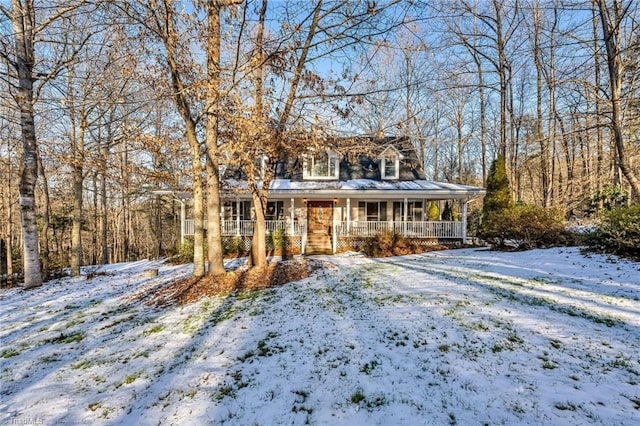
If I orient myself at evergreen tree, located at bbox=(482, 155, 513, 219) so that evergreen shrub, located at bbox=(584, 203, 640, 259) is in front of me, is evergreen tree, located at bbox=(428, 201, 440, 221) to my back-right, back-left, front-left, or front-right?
back-right

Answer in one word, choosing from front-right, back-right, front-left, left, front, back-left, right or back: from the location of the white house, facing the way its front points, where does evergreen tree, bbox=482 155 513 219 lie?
left

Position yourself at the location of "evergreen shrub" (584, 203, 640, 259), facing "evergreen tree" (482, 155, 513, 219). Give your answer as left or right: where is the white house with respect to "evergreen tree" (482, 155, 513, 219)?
left

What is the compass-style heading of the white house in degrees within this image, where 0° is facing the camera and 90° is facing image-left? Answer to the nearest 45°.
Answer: approximately 0°

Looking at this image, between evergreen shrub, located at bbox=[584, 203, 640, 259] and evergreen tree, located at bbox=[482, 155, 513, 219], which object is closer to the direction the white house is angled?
the evergreen shrub

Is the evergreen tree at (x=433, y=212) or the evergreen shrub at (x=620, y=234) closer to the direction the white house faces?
the evergreen shrub

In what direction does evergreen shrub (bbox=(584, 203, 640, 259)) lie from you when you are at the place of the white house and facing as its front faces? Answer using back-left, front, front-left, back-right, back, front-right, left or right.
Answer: front-left

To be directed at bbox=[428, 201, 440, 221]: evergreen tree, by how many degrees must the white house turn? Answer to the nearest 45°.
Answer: approximately 135° to its left
